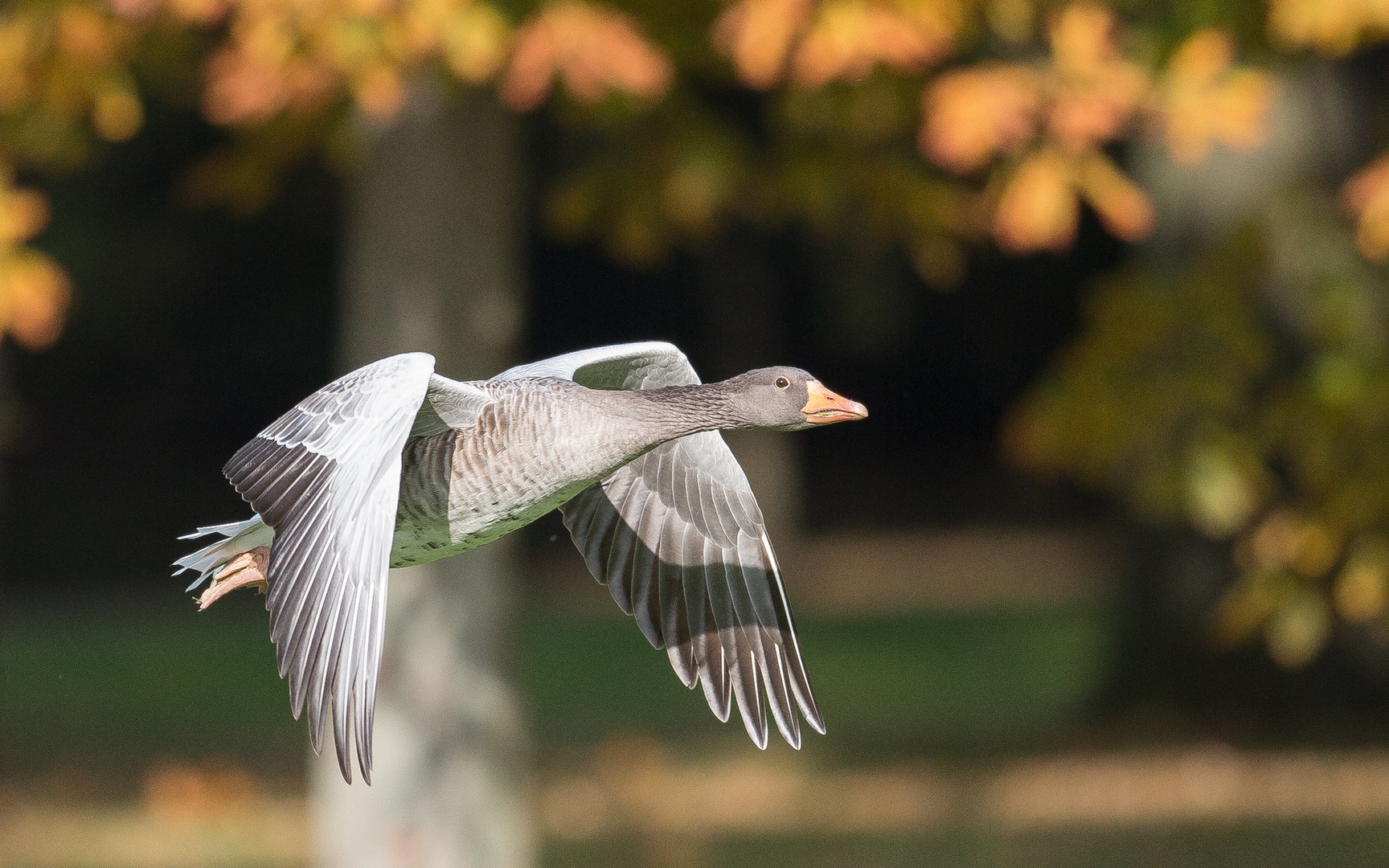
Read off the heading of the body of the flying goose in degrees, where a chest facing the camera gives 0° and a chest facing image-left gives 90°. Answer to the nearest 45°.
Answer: approximately 315°
